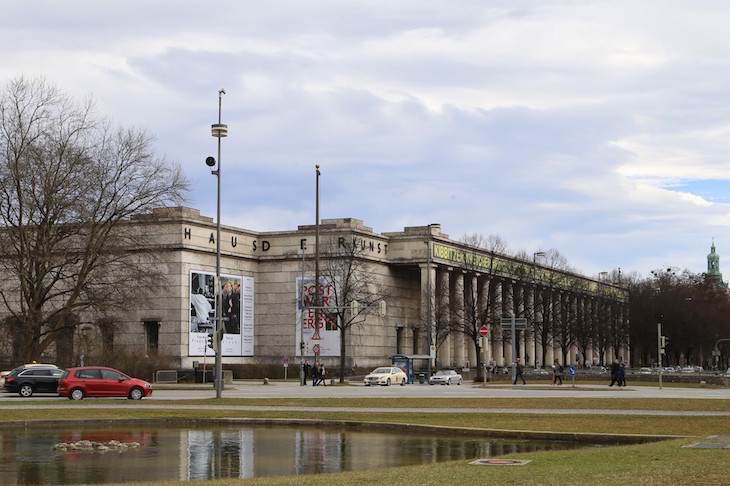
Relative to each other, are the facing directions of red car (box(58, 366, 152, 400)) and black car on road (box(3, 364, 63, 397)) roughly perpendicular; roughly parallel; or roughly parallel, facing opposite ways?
roughly parallel
